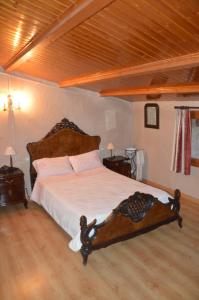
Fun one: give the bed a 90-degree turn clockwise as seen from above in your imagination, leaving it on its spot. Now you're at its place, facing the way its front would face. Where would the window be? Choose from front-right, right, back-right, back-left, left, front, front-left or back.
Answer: back

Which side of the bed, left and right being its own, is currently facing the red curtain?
left

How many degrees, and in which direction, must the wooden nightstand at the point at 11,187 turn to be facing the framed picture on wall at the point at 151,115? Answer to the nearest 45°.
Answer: approximately 45° to its left

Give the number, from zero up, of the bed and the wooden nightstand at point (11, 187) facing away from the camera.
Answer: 0

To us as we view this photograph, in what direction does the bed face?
facing the viewer and to the right of the viewer
